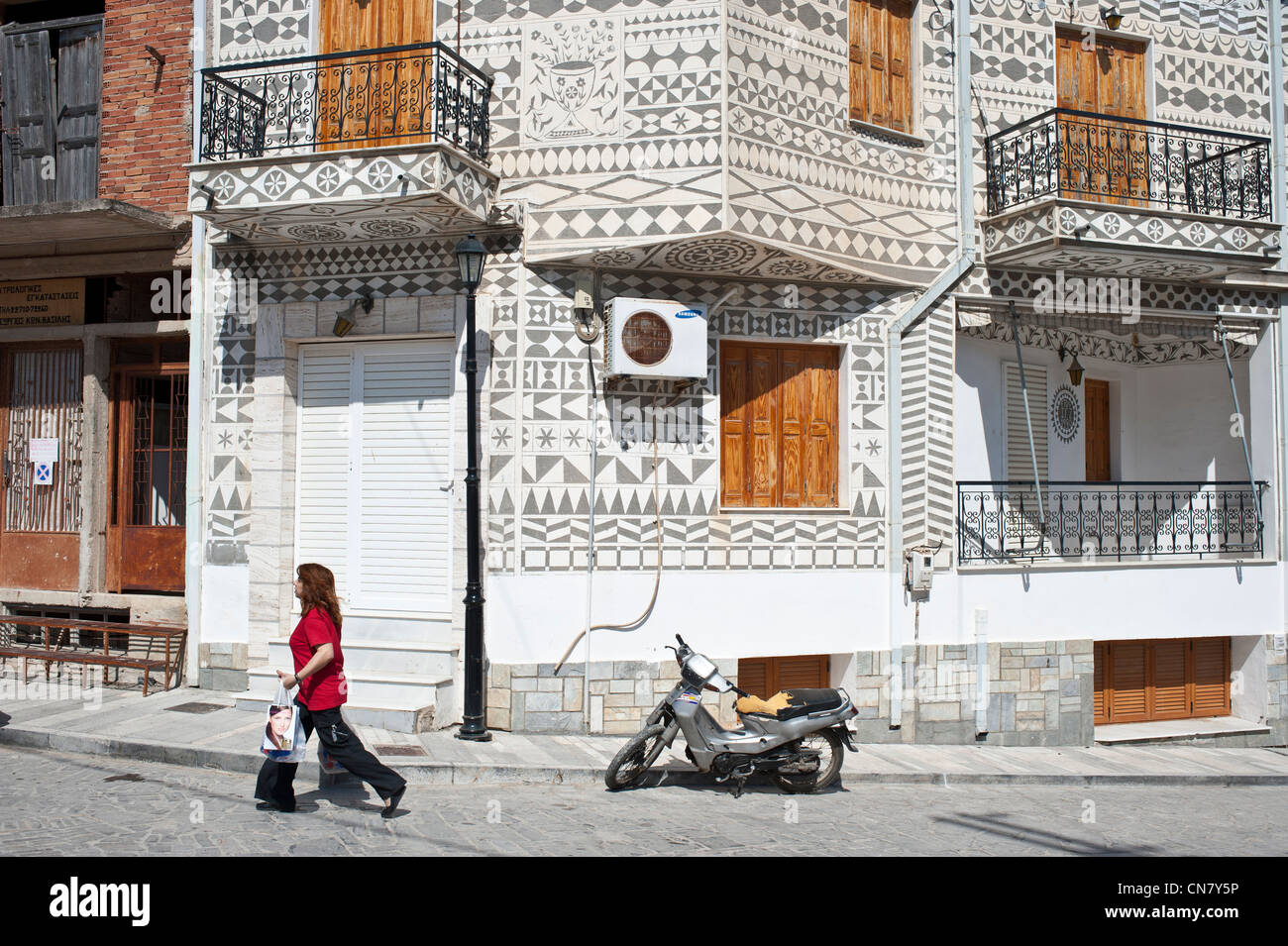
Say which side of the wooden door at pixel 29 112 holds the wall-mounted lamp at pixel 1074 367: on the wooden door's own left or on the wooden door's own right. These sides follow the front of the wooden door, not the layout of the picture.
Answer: on the wooden door's own left

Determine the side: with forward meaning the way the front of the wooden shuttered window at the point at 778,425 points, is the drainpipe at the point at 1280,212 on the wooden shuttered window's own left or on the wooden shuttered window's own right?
on the wooden shuttered window's own left

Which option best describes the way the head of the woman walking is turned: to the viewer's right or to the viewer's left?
to the viewer's left

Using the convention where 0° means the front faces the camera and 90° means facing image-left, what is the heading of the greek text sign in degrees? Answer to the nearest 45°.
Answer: approximately 0°

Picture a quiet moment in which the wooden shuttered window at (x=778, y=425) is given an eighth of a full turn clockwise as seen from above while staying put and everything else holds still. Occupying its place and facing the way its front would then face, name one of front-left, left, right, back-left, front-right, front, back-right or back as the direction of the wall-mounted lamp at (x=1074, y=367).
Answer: back

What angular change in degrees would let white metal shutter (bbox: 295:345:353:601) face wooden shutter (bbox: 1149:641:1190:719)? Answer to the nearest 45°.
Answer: approximately 90° to its left

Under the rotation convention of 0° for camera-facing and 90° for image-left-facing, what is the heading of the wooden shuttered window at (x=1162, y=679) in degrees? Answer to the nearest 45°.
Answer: approximately 0°

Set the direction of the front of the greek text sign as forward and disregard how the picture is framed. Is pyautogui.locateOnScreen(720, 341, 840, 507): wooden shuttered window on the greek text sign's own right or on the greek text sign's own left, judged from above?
on the greek text sign's own left

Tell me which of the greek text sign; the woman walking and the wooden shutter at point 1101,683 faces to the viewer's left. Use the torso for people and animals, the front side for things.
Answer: the woman walking

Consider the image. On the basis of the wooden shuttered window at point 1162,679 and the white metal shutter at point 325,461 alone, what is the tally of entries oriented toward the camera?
2
